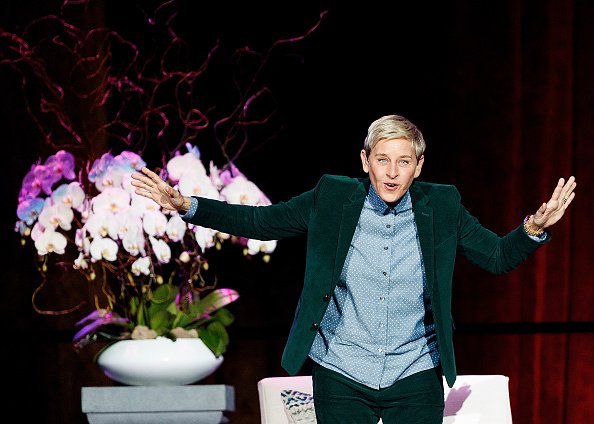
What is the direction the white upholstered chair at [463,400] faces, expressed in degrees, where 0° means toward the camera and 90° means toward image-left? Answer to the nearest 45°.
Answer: approximately 0°

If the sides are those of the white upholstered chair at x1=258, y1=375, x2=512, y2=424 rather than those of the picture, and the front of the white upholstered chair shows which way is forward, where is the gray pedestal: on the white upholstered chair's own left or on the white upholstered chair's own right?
on the white upholstered chair's own right

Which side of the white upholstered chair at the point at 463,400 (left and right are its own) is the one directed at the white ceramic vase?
right

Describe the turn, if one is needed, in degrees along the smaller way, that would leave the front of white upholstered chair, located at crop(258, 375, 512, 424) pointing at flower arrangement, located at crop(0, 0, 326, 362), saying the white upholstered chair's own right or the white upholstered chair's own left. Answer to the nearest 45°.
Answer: approximately 135° to the white upholstered chair's own right
